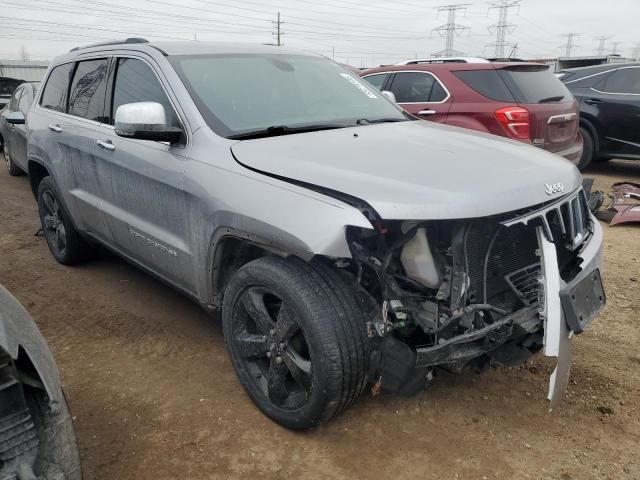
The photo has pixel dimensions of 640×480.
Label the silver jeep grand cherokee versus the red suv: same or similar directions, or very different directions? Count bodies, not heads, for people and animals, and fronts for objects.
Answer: very different directions

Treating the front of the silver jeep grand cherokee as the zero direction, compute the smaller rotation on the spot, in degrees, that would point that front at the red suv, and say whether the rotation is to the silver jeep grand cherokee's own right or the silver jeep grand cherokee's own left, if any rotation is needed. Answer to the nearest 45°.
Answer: approximately 90° to the silver jeep grand cherokee's own left

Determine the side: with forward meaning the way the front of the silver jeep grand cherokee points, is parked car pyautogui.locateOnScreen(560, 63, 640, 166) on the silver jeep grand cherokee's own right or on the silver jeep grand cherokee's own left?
on the silver jeep grand cherokee's own left

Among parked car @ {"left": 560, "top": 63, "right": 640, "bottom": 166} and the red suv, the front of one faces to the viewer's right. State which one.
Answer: the parked car

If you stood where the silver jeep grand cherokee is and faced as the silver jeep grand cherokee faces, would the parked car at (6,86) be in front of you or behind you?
behind

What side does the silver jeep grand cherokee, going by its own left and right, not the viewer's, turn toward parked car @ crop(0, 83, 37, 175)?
back

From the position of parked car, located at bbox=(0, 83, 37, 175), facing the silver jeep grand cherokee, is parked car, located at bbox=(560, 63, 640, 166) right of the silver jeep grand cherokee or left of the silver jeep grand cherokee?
left

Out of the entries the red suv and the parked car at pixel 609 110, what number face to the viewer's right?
1

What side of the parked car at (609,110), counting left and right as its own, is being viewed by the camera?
right

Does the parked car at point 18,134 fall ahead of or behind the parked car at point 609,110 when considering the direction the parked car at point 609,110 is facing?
behind

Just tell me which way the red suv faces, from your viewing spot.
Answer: facing away from the viewer and to the left of the viewer
